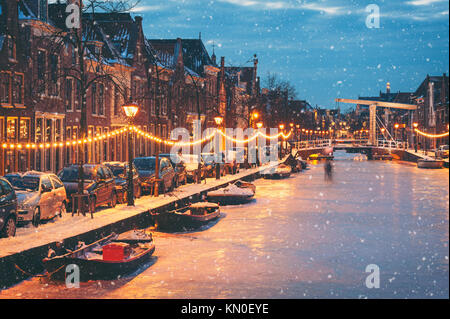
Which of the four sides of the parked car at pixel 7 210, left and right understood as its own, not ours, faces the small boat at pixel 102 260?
left

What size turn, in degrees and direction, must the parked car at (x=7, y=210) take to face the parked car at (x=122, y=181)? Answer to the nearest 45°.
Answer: approximately 180°

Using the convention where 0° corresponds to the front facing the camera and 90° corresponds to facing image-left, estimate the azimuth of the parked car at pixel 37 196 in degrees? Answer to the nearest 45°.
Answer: approximately 45°

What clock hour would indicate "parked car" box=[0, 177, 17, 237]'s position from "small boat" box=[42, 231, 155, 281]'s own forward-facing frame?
The parked car is roughly at 3 o'clock from the small boat.

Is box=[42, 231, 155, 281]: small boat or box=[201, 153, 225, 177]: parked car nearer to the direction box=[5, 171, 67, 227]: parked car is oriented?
the small boat

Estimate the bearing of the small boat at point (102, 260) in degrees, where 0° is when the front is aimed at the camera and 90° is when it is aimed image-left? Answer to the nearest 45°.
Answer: approximately 45°

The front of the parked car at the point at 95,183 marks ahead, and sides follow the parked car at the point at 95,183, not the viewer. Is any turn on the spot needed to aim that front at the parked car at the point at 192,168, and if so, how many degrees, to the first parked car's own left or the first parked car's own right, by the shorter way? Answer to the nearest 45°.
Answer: approximately 135° to the first parked car's own right

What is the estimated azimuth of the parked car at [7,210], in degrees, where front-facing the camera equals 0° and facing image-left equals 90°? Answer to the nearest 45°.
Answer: approximately 45°

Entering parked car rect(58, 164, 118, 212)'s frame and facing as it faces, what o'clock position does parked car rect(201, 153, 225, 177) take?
parked car rect(201, 153, 225, 177) is roughly at 5 o'clock from parked car rect(58, 164, 118, 212).
